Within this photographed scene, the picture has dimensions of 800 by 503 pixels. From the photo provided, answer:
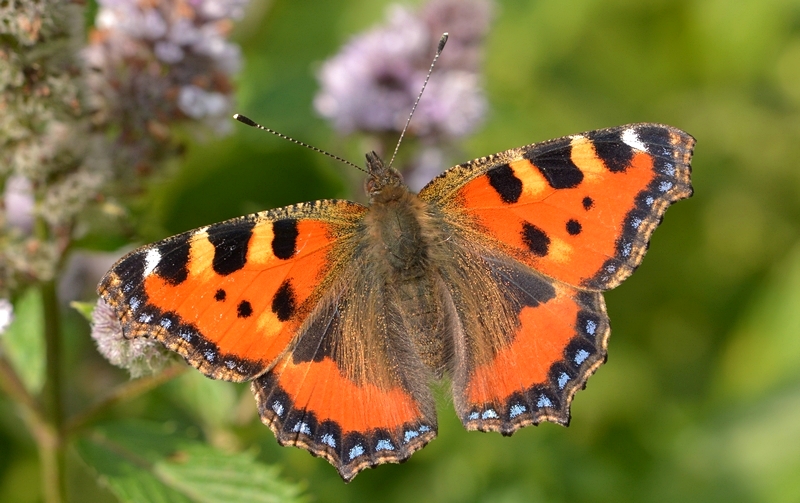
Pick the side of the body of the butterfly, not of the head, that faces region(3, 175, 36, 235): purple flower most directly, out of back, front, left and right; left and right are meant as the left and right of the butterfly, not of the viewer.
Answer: left

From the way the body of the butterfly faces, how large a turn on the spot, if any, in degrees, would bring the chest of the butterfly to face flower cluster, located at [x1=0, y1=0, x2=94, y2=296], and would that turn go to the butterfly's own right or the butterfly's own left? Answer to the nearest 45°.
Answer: approximately 90° to the butterfly's own left

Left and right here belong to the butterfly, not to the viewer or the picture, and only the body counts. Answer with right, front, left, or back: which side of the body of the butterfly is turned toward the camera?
back
